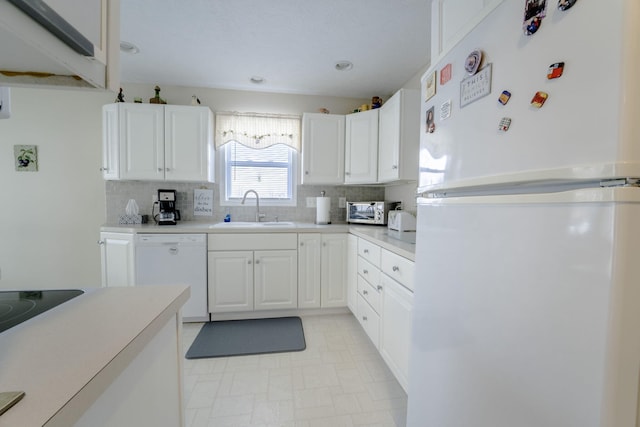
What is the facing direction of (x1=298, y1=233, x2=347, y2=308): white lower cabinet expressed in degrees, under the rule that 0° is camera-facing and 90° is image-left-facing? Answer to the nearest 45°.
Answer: approximately 0°

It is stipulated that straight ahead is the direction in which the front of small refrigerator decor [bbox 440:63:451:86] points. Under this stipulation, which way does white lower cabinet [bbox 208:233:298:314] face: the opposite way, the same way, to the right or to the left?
to the left

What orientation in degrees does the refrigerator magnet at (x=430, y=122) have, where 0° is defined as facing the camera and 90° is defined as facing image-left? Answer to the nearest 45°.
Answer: approximately 45°

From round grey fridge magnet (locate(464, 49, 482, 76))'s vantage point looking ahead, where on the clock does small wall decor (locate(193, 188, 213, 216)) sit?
The small wall decor is roughly at 2 o'clock from the round grey fridge magnet.

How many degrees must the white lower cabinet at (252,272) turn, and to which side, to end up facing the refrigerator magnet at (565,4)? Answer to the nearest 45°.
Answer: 0° — it already faces it

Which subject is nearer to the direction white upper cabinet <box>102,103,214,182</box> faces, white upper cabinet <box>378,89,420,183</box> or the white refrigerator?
the white refrigerator

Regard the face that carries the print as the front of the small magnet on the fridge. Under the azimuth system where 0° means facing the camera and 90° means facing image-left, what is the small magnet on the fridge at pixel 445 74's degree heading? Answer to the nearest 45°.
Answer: approximately 45°

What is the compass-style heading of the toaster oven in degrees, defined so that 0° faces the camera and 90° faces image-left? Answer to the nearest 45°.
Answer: approximately 45°

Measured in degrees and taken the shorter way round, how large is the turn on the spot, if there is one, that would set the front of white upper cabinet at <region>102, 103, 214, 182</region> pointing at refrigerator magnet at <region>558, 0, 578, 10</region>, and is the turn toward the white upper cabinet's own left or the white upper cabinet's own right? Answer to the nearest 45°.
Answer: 0° — it already faces it
